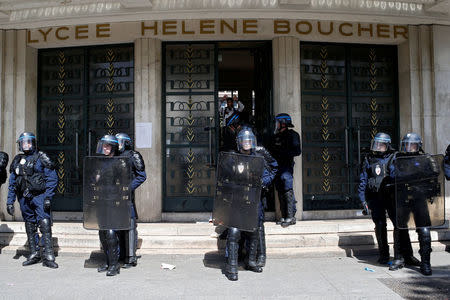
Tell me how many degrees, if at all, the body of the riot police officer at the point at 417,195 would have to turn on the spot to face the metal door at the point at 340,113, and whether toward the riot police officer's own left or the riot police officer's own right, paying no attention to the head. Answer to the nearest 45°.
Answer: approximately 135° to the riot police officer's own right

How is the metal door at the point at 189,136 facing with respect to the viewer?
toward the camera

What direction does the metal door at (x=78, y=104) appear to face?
toward the camera

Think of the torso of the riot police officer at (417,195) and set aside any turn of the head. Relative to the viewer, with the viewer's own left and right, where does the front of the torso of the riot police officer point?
facing the viewer

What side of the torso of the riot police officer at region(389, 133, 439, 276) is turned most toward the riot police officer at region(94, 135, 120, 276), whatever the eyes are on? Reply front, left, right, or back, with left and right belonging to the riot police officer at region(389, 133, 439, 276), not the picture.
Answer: right

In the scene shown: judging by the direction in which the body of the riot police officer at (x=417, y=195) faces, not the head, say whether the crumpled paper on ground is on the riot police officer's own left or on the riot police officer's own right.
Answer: on the riot police officer's own right

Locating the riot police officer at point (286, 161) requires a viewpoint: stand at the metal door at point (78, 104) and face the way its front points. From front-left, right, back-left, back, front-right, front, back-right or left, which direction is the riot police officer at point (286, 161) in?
front-left

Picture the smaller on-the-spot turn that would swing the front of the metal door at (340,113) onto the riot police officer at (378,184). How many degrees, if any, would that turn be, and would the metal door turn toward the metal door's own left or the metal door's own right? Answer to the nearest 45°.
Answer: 0° — it already faces them

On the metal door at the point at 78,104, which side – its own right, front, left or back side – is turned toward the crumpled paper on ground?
front

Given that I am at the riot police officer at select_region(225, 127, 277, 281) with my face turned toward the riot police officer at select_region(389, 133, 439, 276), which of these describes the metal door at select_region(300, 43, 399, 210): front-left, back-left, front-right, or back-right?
front-left

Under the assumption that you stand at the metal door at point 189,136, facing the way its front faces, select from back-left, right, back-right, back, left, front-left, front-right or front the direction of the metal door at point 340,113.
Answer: left

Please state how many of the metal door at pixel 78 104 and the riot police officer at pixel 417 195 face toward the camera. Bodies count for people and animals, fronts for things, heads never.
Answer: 2

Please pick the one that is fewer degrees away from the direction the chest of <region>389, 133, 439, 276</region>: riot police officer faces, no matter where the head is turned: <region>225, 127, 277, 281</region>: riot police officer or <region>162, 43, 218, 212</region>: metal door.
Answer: the riot police officer
